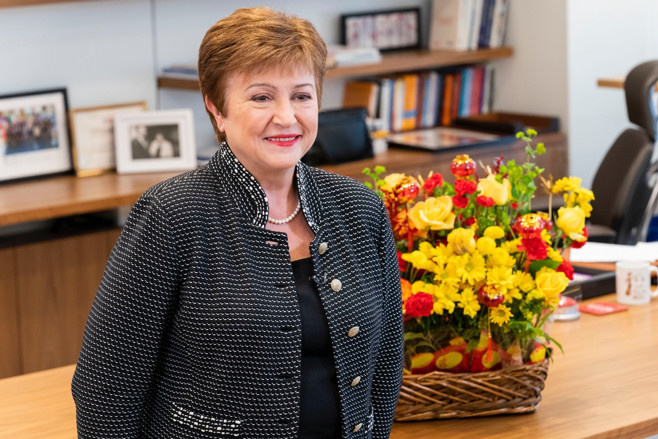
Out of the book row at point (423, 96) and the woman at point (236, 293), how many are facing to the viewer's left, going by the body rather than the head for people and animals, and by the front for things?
0

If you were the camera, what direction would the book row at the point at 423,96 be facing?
facing the viewer and to the right of the viewer

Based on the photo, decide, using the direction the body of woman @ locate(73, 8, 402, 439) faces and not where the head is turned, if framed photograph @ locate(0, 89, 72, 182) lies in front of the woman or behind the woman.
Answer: behind

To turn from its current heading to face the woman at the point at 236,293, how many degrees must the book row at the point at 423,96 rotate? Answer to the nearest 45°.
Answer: approximately 45° to its right

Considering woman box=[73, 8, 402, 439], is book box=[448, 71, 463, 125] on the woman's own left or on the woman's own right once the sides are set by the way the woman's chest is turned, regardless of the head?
on the woman's own left

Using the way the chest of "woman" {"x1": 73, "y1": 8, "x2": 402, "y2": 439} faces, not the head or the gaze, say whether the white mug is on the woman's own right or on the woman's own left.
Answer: on the woman's own left

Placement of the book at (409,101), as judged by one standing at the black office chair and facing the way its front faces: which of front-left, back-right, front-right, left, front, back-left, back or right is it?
right

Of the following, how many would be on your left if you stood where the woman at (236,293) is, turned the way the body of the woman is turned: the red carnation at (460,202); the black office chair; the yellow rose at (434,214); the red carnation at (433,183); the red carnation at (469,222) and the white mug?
6

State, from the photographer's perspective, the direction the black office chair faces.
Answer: facing the viewer and to the left of the viewer
